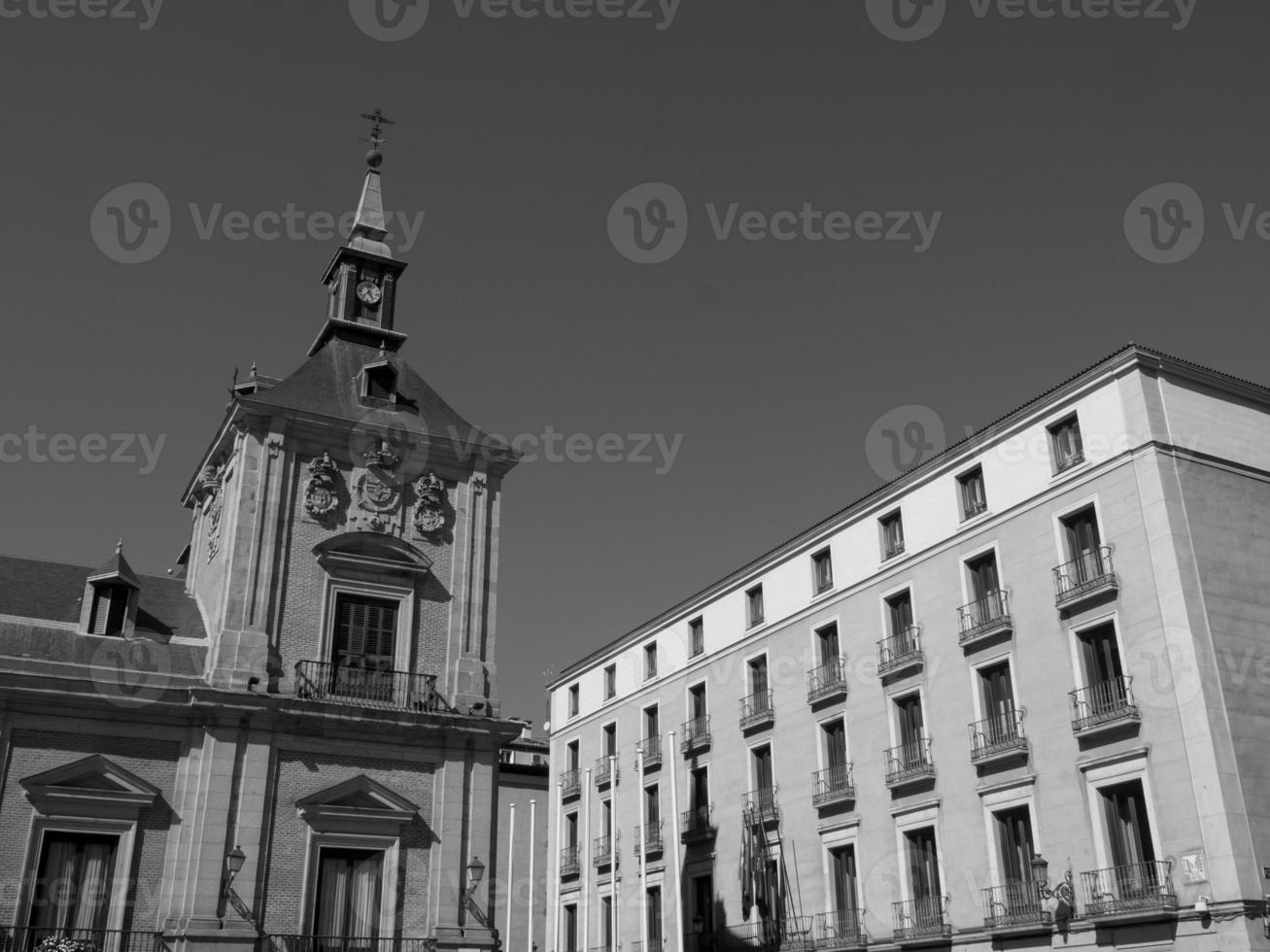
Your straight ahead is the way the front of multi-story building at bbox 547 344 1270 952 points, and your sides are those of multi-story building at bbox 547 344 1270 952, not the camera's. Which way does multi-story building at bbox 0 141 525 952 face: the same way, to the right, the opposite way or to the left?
to the left

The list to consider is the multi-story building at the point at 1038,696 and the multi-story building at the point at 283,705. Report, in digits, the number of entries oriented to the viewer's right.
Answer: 0

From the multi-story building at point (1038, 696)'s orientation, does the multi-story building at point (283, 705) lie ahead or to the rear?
ahead

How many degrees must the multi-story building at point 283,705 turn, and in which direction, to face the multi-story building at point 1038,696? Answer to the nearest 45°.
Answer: approximately 90° to its left

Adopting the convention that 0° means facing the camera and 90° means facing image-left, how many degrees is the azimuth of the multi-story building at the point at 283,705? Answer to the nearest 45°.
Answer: approximately 0°
